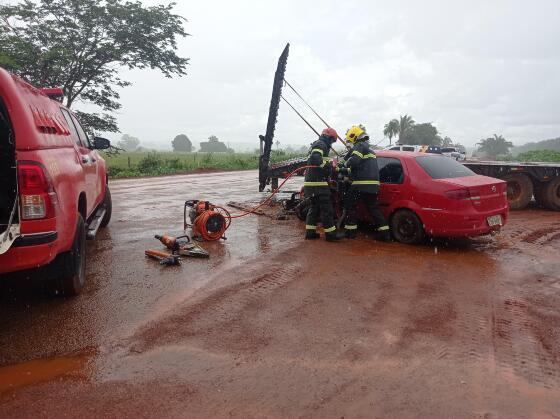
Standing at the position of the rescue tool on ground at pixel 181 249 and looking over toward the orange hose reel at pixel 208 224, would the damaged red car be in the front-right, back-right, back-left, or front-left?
front-right

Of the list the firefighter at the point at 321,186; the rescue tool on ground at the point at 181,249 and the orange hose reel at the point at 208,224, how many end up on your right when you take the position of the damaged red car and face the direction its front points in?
0

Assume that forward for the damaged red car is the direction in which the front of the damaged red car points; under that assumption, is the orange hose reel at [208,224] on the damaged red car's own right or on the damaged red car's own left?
on the damaged red car's own left

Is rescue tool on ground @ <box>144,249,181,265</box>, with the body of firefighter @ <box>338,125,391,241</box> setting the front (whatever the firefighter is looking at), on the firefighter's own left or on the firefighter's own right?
on the firefighter's own left

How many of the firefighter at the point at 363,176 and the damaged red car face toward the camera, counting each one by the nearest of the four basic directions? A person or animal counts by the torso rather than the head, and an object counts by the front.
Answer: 0

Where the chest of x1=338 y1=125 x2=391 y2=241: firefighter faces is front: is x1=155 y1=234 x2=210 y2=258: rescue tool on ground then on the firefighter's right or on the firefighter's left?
on the firefighter's left

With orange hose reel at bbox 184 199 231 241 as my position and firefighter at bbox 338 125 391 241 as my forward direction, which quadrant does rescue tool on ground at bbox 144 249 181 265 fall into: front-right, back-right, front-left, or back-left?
back-right

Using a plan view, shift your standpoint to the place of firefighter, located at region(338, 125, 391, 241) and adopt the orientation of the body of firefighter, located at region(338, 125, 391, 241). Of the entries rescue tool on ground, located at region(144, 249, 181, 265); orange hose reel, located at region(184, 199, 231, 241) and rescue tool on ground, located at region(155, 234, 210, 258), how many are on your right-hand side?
0

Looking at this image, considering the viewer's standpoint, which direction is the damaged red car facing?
facing away from the viewer and to the left of the viewer

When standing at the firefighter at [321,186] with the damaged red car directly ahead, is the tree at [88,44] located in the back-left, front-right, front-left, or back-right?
back-left

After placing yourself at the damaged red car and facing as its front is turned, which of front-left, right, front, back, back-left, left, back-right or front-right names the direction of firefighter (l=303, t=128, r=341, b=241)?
front-left

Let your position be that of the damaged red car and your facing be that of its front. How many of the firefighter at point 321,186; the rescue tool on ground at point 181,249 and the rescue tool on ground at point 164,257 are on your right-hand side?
0
